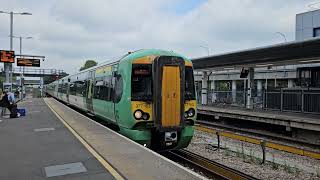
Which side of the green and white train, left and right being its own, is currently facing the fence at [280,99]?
left

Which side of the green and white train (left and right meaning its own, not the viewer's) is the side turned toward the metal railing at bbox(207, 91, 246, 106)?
left

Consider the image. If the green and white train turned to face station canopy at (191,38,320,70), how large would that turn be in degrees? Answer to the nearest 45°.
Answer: approximately 90° to its left

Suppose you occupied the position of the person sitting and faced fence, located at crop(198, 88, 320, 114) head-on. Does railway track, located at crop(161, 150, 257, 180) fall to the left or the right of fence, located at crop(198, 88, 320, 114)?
right

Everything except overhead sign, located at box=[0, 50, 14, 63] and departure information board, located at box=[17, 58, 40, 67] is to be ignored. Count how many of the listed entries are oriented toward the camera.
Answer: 2

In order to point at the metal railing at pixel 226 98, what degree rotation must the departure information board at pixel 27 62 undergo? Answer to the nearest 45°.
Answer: approximately 45° to its left
